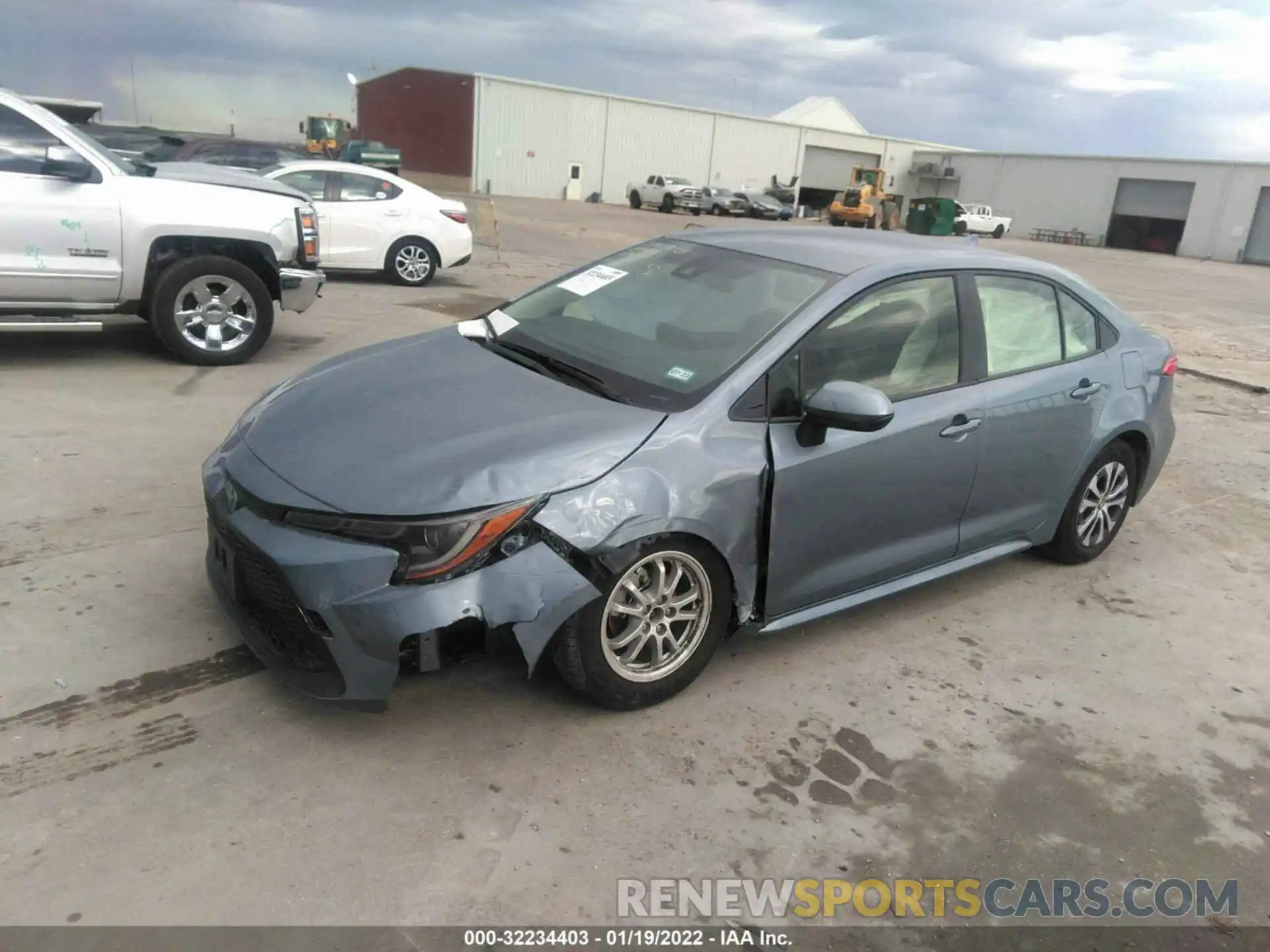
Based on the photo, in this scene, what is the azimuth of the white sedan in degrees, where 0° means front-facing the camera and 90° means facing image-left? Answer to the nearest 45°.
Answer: approximately 90°

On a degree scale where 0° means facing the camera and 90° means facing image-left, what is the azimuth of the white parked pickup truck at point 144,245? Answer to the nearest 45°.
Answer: approximately 270°

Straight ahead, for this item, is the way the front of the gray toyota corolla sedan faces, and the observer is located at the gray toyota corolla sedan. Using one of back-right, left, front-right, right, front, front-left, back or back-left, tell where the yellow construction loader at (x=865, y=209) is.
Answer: back-right

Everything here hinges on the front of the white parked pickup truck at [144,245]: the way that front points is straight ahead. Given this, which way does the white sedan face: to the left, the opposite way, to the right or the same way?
the opposite way

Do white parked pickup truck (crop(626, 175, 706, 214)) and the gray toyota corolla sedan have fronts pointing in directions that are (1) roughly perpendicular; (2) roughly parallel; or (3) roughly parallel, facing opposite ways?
roughly perpendicular

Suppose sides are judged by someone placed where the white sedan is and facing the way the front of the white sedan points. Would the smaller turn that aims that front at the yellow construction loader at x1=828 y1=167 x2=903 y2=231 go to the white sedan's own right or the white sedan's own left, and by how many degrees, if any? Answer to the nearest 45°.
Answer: approximately 135° to the white sedan's own right

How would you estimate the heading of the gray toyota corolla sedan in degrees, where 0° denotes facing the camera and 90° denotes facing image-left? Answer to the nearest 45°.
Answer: approximately 45°

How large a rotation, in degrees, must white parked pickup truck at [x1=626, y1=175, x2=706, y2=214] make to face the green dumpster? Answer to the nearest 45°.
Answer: approximately 45° to its left
